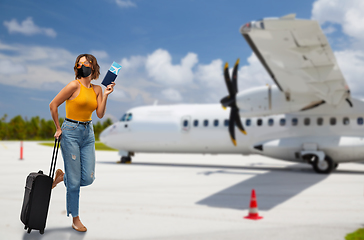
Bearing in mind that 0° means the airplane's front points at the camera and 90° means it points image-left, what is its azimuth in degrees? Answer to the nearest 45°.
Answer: approximately 90°

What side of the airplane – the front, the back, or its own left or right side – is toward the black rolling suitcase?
left

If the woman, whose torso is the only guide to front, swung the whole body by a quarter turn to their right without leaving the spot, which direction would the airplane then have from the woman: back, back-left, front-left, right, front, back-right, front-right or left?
back

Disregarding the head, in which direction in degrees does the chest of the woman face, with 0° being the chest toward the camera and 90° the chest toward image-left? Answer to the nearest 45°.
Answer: approximately 315°
